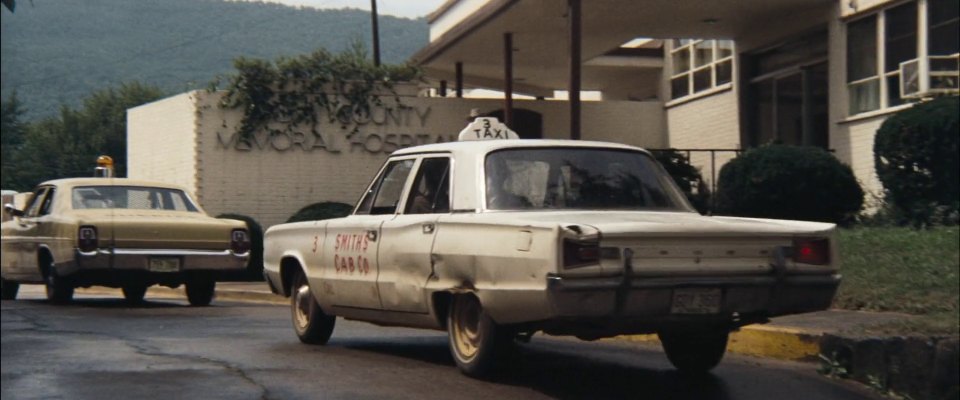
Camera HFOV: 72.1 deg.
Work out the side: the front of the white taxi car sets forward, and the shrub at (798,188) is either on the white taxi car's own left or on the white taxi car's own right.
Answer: on the white taxi car's own right

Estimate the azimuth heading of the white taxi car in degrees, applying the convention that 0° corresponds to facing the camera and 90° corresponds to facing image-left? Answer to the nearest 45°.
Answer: approximately 135°
